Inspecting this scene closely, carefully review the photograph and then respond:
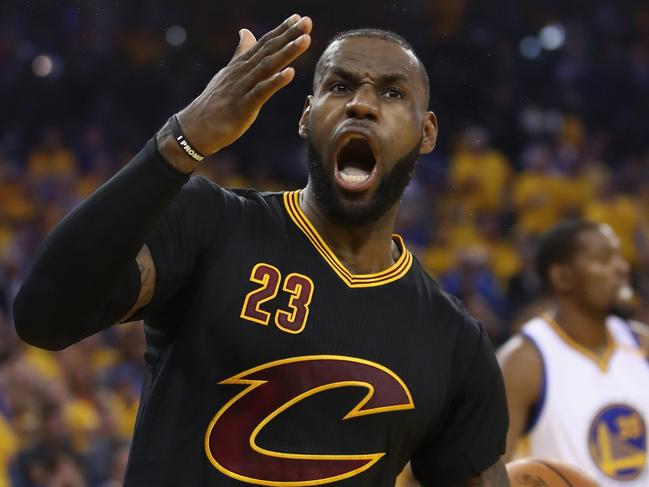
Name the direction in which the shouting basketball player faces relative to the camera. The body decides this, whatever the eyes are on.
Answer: toward the camera

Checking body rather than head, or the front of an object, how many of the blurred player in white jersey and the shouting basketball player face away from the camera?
0
